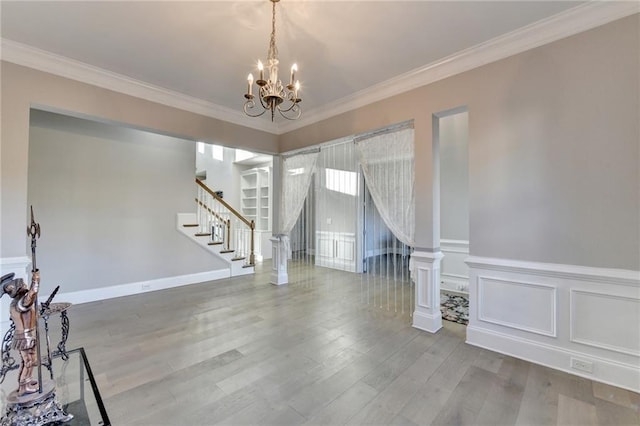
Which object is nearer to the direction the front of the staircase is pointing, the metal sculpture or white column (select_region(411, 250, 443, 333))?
the white column

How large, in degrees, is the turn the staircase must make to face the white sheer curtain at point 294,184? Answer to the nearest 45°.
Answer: approximately 45° to its right

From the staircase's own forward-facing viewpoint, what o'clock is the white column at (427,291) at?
The white column is roughly at 2 o'clock from the staircase.

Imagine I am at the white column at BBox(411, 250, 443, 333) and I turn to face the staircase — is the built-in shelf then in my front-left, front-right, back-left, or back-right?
front-right

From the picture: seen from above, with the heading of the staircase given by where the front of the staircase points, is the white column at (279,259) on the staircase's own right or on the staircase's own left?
on the staircase's own right

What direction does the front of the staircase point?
to the viewer's right

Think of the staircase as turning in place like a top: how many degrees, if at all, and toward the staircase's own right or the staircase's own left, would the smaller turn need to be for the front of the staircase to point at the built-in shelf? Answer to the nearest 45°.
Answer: approximately 45° to the staircase's own left

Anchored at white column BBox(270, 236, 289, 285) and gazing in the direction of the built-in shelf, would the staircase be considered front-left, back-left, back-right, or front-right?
front-left

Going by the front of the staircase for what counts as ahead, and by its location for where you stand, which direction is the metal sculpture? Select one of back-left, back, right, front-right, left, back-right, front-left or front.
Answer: right
